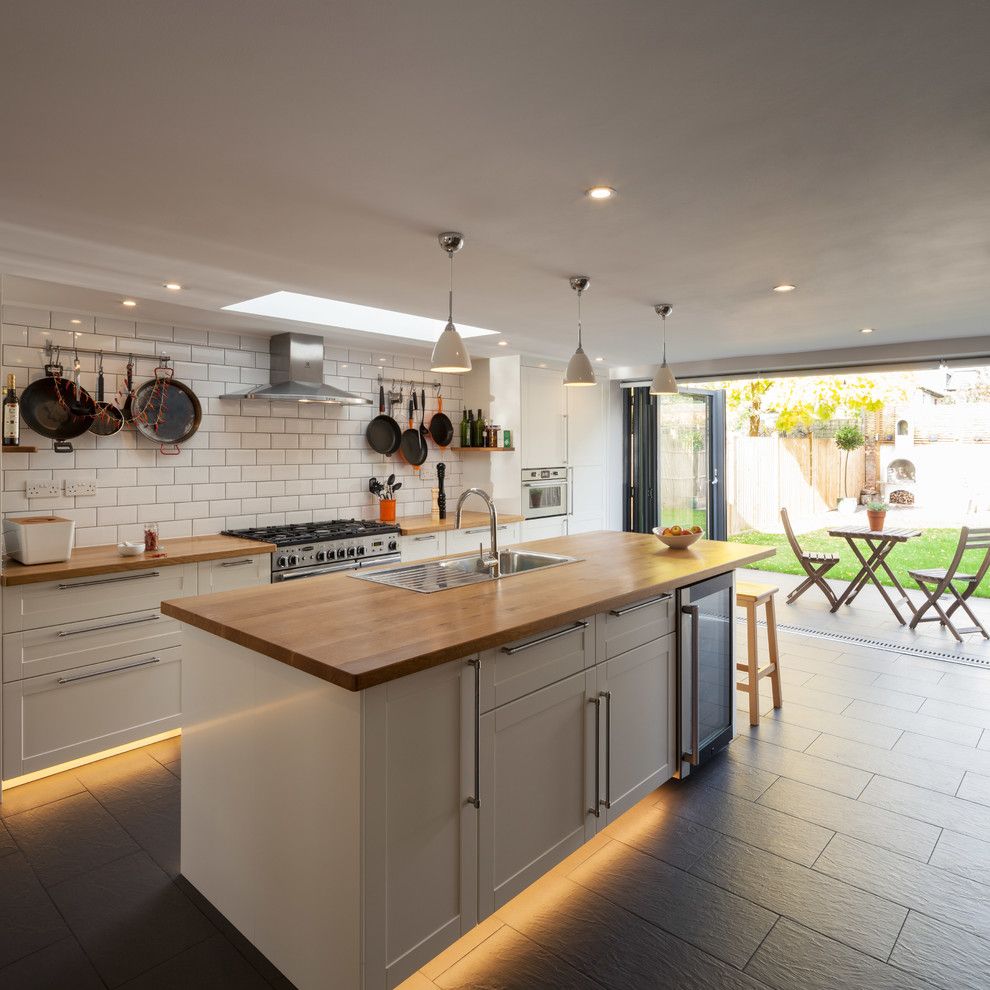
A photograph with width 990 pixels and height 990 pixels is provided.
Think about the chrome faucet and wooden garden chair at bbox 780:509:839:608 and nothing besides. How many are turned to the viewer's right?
1

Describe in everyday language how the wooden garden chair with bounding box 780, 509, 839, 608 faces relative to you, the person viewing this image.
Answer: facing to the right of the viewer

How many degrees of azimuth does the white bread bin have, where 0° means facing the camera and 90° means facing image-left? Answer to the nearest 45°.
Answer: approximately 315°

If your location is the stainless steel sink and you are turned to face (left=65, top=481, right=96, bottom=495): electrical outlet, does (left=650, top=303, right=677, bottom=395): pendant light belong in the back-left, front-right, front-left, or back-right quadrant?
back-right

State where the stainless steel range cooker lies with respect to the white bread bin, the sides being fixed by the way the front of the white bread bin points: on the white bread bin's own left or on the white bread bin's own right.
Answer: on the white bread bin's own left

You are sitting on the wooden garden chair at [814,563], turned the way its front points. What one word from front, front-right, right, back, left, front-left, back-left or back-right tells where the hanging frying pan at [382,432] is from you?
back-right

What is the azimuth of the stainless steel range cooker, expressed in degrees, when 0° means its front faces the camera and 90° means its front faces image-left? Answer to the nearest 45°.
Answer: approximately 315°

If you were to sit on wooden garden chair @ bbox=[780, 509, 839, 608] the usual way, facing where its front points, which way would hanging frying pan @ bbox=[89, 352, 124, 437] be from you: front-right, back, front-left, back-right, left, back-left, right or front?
back-right

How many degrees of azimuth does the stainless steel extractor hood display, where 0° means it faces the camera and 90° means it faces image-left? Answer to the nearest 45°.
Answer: approximately 315°

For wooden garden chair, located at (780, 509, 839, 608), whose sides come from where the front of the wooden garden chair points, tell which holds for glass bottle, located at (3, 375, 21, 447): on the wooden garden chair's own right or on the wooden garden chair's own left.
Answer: on the wooden garden chair's own right

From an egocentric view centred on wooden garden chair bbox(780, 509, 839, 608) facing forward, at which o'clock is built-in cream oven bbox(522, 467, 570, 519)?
The built-in cream oven is roughly at 5 o'clock from the wooden garden chair.

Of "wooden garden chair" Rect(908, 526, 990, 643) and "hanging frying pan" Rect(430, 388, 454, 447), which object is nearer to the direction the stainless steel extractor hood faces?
the wooden garden chair

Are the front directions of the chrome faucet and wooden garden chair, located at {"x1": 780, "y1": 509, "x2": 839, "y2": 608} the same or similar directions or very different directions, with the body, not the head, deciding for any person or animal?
very different directions
